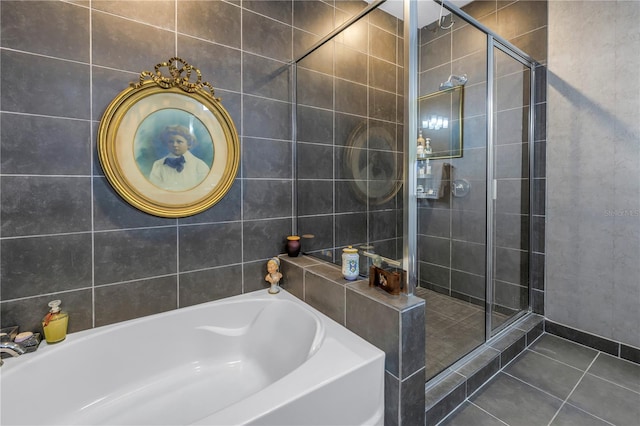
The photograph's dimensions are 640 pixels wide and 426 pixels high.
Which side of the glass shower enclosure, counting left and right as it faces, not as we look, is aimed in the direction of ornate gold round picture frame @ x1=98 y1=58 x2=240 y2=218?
right

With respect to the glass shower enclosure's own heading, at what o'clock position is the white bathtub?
The white bathtub is roughly at 3 o'clock from the glass shower enclosure.

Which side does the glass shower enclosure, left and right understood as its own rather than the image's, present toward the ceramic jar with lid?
right

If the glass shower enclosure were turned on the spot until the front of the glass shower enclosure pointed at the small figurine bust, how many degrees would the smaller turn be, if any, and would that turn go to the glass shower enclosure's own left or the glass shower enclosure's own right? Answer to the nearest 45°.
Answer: approximately 90° to the glass shower enclosure's own right

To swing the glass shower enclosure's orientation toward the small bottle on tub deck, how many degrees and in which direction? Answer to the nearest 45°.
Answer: approximately 90° to its right
